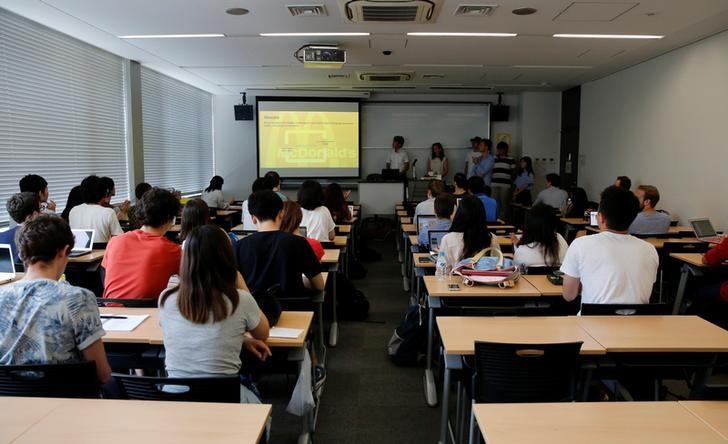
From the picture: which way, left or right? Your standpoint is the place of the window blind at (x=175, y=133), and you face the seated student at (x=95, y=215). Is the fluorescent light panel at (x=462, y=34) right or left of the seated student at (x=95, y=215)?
left

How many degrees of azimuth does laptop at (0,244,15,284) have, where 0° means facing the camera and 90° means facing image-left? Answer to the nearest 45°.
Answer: approximately 0°

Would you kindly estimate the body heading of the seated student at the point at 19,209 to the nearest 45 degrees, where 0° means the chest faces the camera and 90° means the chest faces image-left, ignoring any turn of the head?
approximately 225°

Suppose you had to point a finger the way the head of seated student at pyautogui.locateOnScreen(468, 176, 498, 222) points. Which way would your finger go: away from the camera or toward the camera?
away from the camera

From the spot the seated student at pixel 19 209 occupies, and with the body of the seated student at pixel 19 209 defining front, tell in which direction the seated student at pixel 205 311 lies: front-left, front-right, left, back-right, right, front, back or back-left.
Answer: back-right

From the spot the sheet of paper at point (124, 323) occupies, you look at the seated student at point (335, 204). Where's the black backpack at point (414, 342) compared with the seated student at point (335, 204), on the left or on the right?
right

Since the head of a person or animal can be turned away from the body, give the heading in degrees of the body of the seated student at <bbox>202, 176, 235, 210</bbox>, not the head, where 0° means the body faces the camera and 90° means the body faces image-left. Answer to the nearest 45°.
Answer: approximately 225°

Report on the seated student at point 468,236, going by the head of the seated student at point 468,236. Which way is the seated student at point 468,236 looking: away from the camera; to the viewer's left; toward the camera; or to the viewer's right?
away from the camera

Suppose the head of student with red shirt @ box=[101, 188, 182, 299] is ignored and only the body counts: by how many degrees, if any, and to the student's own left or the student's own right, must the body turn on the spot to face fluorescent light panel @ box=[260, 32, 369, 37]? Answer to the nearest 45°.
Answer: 0° — they already face it
